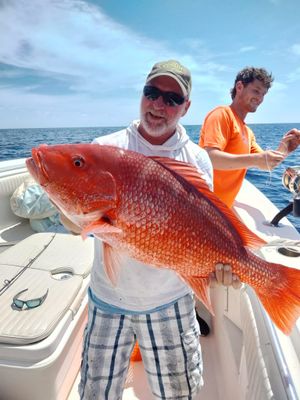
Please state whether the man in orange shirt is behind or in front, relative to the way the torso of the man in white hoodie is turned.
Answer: behind

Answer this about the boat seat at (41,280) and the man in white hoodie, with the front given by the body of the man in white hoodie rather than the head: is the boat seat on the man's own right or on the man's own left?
on the man's own right

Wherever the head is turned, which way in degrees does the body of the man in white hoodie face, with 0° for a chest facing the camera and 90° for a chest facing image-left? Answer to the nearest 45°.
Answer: approximately 0°

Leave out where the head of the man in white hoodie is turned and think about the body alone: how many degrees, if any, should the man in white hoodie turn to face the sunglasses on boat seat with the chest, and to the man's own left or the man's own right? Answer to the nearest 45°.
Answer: approximately 90° to the man's own right
